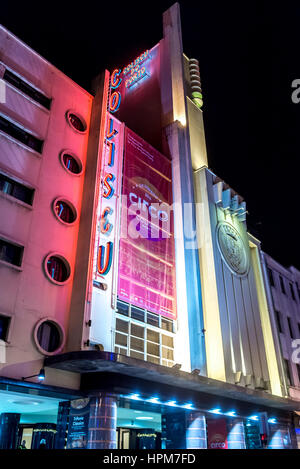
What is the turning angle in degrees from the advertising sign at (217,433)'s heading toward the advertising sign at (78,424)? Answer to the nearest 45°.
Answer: approximately 45° to its right

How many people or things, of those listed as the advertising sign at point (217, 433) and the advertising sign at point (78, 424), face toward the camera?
2

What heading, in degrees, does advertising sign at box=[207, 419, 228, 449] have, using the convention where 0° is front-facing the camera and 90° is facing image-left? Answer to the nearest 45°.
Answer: approximately 0°

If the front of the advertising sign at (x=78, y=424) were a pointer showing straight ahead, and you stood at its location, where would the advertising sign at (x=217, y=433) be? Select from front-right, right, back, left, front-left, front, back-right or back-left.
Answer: back-left
